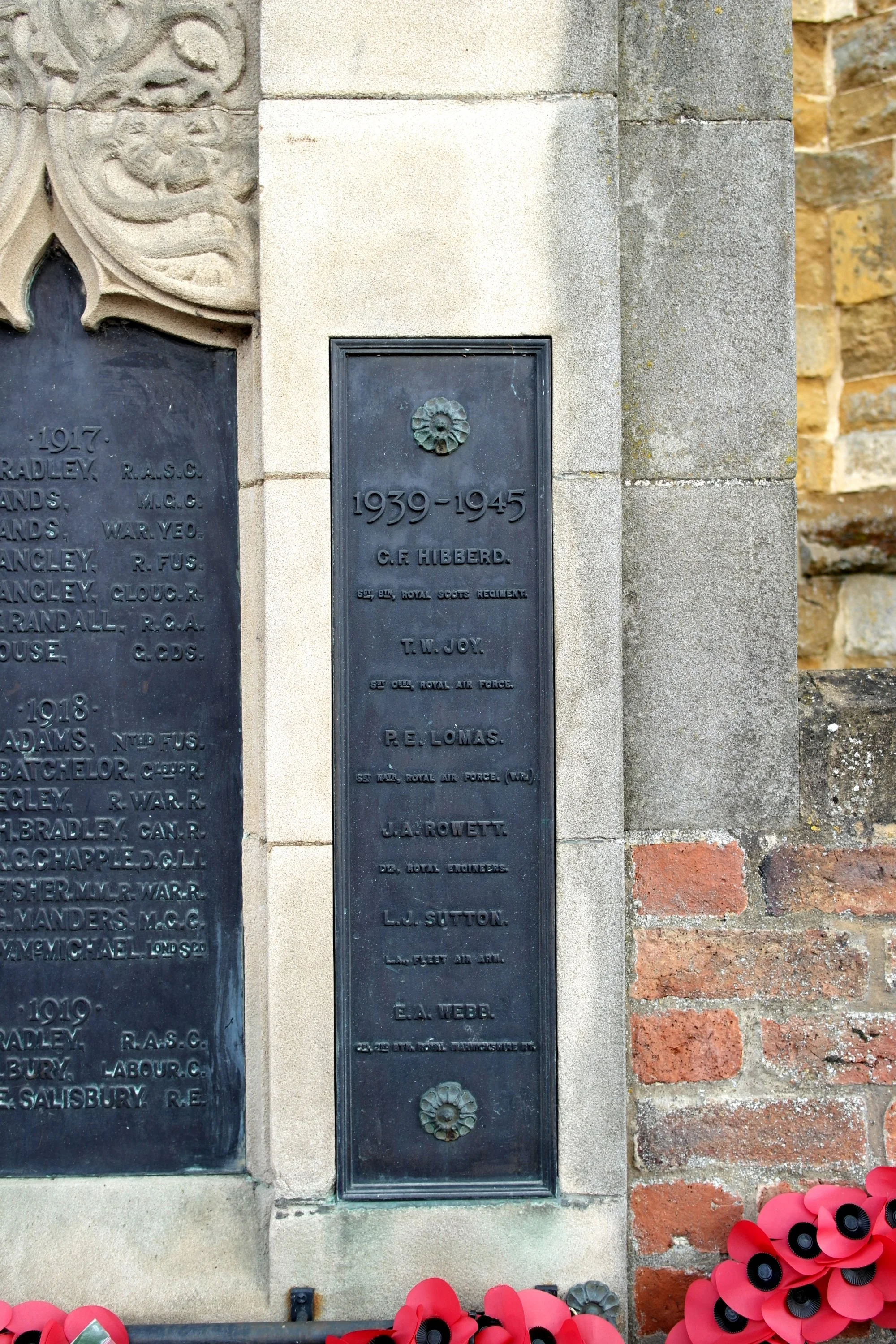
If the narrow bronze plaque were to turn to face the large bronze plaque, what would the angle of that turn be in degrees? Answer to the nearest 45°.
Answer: approximately 90° to its right

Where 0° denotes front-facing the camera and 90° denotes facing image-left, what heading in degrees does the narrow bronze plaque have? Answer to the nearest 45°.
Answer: approximately 0°

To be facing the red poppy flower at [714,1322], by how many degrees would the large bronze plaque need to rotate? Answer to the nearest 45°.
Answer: approximately 45° to its left

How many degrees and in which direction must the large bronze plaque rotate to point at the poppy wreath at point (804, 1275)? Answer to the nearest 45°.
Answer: approximately 45° to its left

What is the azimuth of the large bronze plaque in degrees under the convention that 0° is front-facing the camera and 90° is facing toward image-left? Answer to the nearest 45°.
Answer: approximately 0°
